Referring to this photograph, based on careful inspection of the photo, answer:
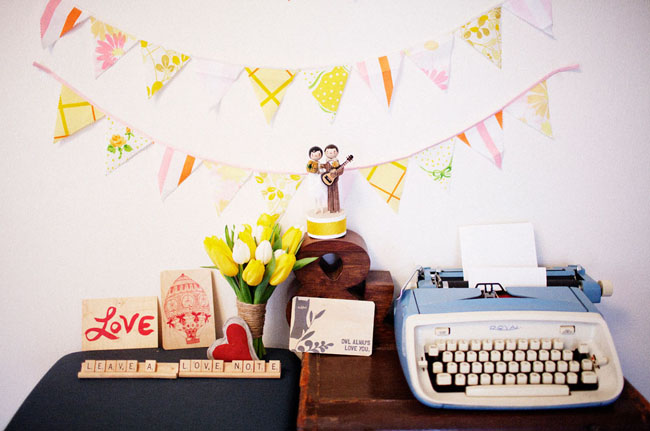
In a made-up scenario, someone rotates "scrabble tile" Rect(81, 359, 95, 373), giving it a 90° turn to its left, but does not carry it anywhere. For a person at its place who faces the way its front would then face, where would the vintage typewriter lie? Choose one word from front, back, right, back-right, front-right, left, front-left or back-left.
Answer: front-right

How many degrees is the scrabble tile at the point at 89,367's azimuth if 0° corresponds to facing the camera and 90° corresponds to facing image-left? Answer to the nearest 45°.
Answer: approximately 0°

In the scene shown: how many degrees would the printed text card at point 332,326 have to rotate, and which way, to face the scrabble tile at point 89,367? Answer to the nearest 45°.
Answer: approximately 90° to its right

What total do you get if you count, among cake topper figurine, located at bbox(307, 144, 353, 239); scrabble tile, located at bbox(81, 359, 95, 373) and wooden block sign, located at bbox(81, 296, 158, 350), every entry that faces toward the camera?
3
